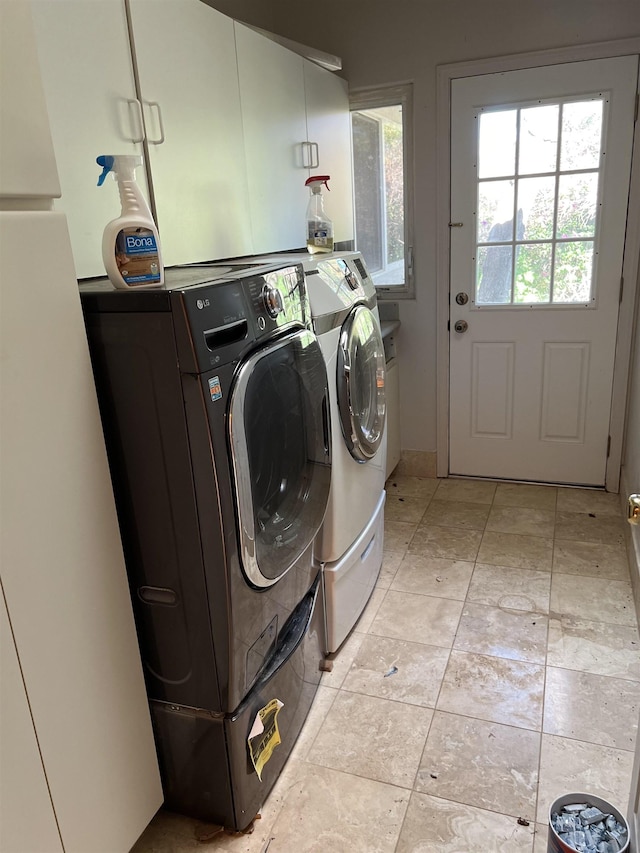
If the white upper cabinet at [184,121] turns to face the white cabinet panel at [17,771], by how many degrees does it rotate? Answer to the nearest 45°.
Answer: approximately 45° to its right

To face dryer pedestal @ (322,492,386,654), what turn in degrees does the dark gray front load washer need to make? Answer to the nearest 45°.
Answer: approximately 90° to its left

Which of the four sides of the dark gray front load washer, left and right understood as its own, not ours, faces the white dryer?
left

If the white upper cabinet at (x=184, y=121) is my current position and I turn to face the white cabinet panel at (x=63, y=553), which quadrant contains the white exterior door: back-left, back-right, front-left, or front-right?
back-left

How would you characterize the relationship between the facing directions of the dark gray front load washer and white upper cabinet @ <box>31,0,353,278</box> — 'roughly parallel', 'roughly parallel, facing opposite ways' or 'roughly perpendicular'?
roughly parallel

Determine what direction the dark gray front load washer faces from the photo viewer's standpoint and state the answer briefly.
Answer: facing the viewer and to the right of the viewer

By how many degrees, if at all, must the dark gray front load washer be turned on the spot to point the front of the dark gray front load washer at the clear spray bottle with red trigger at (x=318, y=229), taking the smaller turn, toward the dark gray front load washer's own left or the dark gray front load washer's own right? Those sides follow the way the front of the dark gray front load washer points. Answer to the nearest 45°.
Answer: approximately 90° to the dark gray front load washer's own left

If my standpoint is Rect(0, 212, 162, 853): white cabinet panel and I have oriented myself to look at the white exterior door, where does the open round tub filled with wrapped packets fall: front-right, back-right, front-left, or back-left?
front-right

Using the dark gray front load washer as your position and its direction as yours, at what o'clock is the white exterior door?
The white exterior door is roughly at 9 o'clock from the dark gray front load washer.

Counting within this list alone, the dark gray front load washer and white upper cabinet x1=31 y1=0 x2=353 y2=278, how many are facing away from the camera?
0

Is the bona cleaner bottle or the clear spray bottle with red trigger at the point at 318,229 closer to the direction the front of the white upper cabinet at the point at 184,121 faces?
the bona cleaner bottle
